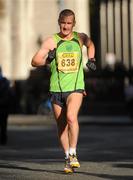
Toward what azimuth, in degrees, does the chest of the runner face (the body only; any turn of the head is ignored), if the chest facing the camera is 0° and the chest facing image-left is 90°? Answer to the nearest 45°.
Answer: approximately 0°
